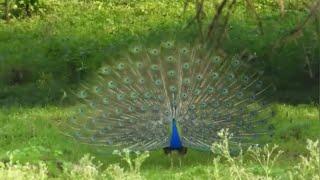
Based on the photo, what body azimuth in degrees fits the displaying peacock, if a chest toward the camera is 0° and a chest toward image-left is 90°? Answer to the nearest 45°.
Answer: approximately 0°
